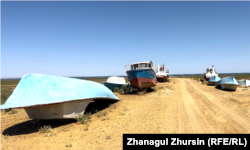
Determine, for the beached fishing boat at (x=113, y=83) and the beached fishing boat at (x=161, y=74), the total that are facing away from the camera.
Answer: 0

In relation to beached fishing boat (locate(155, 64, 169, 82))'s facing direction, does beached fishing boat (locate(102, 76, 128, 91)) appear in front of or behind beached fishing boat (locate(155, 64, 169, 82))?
in front

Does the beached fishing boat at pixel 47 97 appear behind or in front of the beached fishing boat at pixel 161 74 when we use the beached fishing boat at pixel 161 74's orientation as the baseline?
in front

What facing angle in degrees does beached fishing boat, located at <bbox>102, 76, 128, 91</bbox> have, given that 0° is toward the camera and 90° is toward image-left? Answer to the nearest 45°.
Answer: approximately 45°

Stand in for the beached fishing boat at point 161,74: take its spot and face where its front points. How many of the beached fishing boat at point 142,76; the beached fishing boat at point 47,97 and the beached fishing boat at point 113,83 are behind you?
0

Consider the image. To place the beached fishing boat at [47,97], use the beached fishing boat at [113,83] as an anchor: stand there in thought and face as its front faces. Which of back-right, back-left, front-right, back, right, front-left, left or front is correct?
front-left

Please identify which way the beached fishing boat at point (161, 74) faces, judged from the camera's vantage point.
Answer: facing the viewer

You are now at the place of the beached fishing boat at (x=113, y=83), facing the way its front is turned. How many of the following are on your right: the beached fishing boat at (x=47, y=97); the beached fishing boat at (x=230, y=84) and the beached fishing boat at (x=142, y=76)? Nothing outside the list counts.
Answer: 0

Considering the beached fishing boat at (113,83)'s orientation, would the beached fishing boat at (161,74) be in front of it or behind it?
behind
